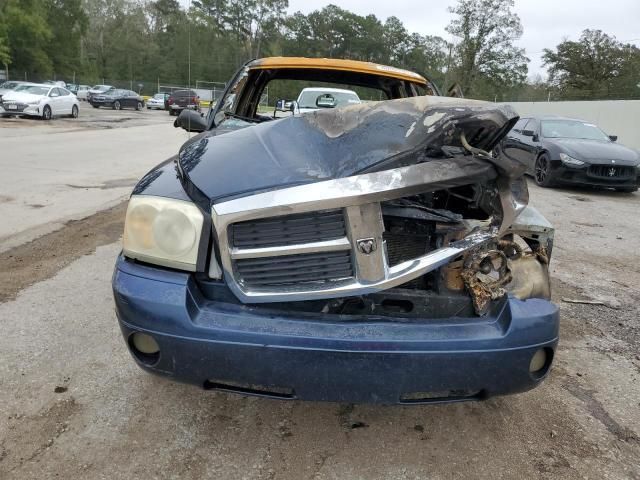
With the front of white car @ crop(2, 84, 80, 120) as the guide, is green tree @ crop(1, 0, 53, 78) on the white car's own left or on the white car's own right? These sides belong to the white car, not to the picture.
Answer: on the white car's own right

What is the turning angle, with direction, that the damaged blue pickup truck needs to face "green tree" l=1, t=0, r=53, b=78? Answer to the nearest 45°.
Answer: approximately 135° to its right

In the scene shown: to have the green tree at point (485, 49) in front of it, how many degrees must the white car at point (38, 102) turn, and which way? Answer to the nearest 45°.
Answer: approximately 135° to its left

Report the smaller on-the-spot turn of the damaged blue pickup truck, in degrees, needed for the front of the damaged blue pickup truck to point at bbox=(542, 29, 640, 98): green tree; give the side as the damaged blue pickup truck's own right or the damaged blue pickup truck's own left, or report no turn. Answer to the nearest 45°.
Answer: approximately 135° to the damaged blue pickup truck's own left

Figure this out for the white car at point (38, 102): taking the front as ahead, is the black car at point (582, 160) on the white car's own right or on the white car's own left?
on the white car's own left

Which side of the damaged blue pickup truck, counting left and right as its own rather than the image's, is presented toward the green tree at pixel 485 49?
back

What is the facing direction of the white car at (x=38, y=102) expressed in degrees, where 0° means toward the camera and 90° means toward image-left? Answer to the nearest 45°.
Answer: approximately 45°
